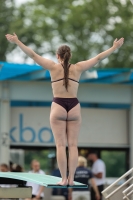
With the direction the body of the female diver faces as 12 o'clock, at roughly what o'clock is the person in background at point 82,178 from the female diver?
The person in background is roughly at 12 o'clock from the female diver.

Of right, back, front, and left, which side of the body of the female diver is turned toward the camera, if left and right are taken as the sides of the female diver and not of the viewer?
back
